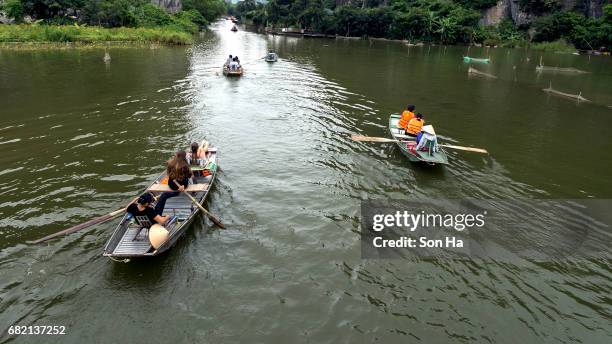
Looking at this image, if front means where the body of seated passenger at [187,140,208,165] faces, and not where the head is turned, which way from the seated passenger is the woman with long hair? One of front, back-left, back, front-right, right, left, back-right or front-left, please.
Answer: back

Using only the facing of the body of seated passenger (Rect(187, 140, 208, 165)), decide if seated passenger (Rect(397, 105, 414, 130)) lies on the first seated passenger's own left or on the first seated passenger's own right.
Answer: on the first seated passenger's own right

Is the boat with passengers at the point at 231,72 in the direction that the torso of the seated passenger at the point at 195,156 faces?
yes

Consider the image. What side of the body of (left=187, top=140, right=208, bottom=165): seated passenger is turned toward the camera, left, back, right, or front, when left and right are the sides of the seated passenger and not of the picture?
back

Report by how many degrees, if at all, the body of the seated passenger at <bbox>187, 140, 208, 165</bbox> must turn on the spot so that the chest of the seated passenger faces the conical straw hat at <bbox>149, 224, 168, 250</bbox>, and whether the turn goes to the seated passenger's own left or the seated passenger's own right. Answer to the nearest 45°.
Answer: approximately 180°

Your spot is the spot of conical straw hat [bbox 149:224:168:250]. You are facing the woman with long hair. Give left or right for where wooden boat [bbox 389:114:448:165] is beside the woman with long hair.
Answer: right
